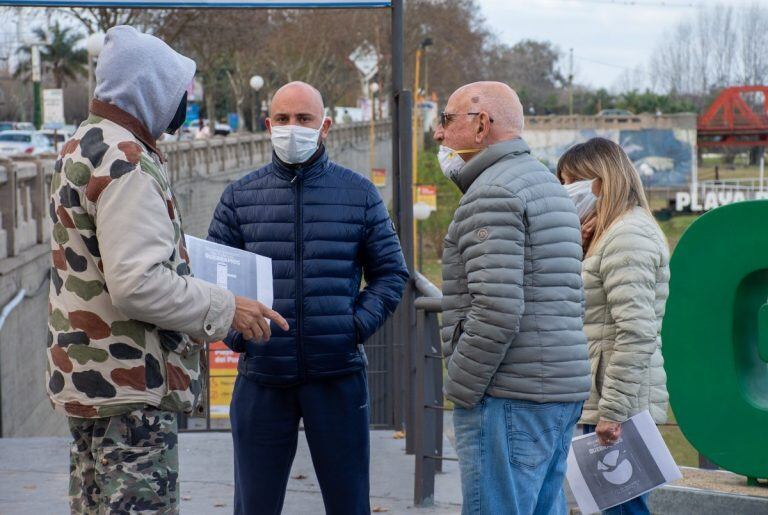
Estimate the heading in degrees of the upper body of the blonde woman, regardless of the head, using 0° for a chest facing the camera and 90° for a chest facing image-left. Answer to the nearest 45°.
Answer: approximately 90°

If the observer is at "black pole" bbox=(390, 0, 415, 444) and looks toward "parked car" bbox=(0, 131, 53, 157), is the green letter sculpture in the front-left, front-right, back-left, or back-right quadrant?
back-right

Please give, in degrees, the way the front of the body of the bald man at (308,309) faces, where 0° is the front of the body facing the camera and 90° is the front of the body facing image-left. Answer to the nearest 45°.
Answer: approximately 0°

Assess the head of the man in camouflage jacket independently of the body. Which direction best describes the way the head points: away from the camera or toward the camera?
away from the camera

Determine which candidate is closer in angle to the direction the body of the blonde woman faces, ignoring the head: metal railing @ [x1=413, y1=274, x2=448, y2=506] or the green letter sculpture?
the metal railing

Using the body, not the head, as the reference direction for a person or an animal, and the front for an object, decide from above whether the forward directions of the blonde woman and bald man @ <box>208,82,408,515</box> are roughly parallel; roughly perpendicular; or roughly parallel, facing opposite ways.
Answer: roughly perpendicular

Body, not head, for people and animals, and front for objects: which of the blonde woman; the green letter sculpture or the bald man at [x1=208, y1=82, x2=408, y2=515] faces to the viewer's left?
the blonde woman

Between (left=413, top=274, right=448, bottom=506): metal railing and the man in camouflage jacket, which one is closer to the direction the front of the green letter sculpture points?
the man in camouflage jacket

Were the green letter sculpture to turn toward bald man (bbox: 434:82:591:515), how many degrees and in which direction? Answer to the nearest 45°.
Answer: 0° — it already faces them

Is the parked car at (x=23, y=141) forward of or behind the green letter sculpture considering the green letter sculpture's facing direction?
behind
